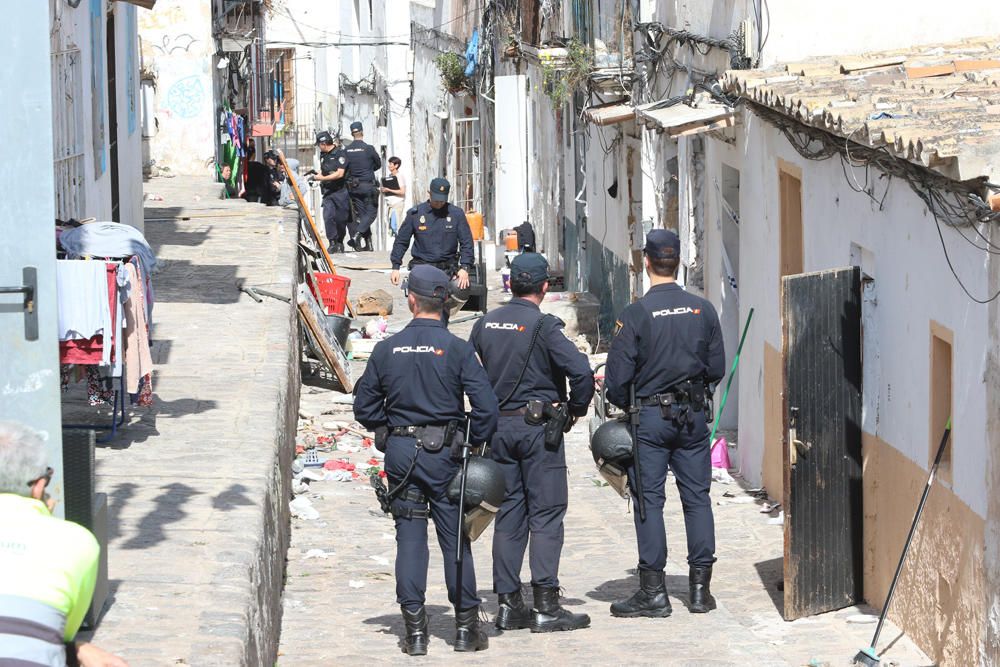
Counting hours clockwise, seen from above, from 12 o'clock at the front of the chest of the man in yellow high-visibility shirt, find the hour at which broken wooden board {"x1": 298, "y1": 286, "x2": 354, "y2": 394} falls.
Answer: The broken wooden board is roughly at 11 o'clock from the man in yellow high-visibility shirt.

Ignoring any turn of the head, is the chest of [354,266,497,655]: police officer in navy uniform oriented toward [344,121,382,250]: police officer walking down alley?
yes

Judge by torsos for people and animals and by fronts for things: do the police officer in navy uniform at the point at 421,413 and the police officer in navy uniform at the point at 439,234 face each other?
yes

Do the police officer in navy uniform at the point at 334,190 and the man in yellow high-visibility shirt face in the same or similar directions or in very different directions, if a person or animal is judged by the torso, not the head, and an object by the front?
very different directions

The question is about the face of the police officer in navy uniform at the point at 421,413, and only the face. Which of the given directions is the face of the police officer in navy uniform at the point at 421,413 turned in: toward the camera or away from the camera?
away from the camera

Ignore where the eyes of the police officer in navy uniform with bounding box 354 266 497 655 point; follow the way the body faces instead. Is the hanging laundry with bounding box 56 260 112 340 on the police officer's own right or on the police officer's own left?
on the police officer's own left

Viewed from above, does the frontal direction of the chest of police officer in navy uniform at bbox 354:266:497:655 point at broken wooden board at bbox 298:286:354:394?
yes

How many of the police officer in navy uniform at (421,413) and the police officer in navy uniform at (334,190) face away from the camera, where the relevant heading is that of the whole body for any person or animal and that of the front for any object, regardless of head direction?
1

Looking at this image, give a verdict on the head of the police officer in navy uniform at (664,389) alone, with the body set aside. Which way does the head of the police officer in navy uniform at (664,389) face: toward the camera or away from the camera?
away from the camera

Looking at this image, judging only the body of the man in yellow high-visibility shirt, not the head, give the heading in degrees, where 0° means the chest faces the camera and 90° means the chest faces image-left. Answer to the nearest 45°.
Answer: approximately 225°

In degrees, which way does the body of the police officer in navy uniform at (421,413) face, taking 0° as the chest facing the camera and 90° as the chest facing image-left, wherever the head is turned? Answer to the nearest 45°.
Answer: approximately 180°

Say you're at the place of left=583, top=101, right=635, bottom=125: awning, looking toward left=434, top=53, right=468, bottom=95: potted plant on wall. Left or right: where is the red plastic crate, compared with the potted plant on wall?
left
